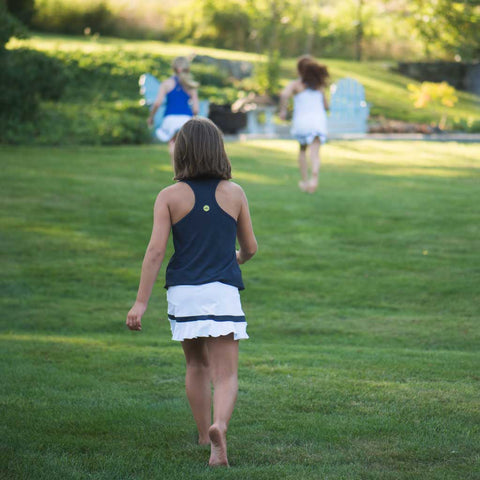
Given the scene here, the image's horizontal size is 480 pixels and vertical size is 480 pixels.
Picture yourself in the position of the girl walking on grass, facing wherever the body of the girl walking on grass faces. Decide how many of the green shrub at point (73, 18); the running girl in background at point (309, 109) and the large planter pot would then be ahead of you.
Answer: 3

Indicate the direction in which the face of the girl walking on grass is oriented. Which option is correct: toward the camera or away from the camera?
away from the camera

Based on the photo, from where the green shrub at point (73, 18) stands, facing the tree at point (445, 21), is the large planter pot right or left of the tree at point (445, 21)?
right

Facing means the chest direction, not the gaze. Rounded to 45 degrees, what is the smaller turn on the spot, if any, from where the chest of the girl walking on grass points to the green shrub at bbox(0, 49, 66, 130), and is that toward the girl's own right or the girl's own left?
0° — they already face it

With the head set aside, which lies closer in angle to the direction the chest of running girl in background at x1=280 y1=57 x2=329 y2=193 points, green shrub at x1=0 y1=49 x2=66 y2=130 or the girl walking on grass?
the green shrub

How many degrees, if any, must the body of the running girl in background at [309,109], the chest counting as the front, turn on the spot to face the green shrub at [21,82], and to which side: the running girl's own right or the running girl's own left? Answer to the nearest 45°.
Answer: approximately 45° to the running girl's own left

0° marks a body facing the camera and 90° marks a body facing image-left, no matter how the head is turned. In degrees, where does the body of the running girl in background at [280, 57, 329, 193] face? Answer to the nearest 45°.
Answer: approximately 180°

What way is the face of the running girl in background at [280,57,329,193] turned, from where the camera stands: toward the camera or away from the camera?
away from the camera

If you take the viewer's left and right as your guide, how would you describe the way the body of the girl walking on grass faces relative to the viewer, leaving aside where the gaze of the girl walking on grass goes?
facing away from the viewer
